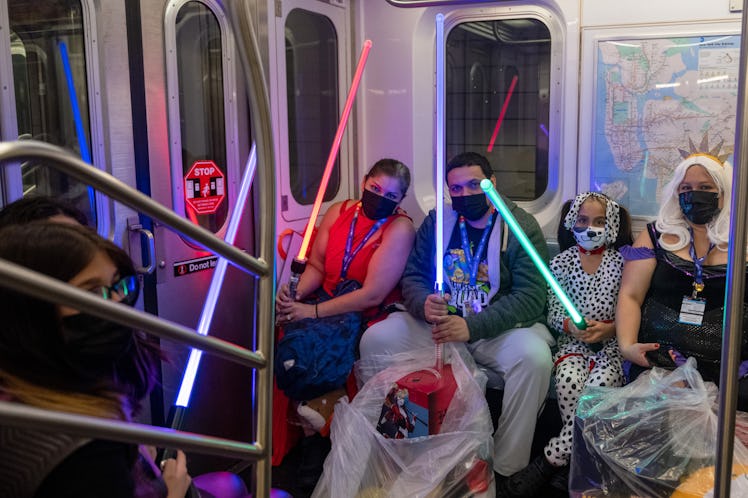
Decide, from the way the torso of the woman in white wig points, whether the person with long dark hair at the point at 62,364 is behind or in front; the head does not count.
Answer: in front

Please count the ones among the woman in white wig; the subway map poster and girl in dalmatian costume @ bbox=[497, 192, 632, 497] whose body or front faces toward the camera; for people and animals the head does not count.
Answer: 3

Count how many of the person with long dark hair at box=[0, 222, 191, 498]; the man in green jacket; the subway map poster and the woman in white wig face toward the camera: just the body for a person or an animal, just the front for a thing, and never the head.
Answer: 3

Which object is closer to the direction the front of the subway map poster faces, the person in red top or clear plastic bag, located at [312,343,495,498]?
the clear plastic bag

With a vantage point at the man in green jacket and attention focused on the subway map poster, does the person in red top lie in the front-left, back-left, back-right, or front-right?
back-left

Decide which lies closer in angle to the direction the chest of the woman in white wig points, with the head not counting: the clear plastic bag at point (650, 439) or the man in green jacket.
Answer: the clear plastic bag

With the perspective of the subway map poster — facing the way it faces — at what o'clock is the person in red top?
The person in red top is roughly at 2 o'clock from the subway map poster.

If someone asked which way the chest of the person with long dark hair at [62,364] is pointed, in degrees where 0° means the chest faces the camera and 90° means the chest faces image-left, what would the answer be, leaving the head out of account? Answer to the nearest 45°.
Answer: approximately 270°

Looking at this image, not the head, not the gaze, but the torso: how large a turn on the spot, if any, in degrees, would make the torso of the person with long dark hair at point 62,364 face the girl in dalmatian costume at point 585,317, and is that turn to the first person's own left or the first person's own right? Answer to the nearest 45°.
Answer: approximately 45° to the first person's own left

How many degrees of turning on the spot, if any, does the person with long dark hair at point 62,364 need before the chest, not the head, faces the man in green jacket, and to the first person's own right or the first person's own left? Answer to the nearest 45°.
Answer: approximately 45° to the first person's own left

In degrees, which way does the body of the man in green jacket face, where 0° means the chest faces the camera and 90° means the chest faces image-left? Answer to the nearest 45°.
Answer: approximately 0°
